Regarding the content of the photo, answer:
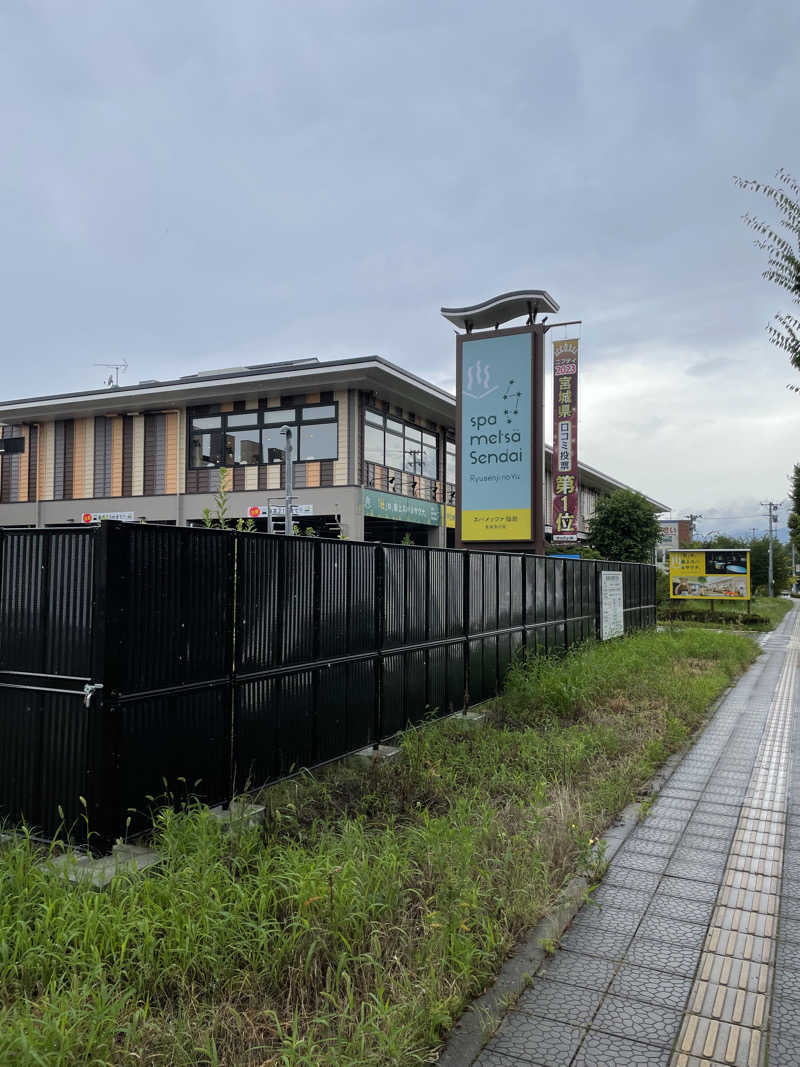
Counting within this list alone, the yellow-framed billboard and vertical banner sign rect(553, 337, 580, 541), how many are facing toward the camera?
2

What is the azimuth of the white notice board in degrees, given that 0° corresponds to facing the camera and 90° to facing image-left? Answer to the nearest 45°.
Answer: approximately 315°

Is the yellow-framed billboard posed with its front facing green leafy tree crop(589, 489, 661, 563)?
no

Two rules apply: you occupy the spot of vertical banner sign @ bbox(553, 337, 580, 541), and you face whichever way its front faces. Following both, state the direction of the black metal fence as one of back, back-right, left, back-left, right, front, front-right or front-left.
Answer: front

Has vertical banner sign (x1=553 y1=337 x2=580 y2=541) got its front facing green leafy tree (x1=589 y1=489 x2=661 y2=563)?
no

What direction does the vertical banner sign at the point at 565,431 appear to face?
toward the camera

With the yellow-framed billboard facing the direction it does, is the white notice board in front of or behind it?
in front

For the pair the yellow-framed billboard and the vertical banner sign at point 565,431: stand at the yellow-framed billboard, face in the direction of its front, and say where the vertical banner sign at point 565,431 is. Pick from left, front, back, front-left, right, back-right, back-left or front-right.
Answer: front-right

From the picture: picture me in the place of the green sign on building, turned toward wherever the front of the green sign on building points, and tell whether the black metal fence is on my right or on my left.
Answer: on my right

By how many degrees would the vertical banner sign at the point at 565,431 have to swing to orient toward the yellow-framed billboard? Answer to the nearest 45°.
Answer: approximately 135° to its left

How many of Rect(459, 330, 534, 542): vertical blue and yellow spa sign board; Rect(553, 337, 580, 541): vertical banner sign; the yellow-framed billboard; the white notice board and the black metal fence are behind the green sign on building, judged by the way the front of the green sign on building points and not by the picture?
0

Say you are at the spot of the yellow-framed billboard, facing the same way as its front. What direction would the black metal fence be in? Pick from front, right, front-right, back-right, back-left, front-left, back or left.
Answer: front

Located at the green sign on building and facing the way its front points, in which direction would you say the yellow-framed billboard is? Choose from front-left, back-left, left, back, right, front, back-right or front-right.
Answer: front-left

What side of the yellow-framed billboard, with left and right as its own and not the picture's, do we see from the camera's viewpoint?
front
